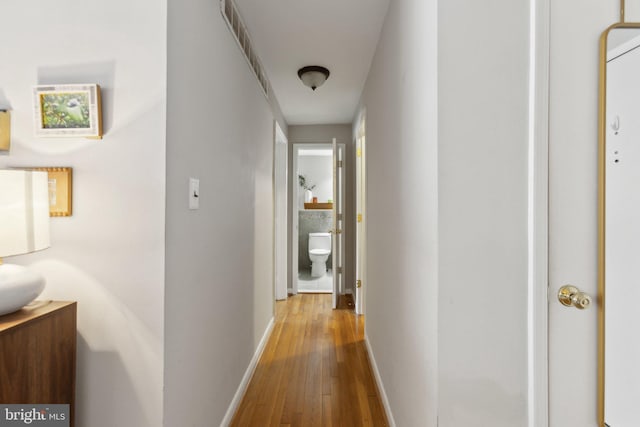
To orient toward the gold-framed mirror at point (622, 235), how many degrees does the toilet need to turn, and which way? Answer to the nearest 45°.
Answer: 0° — it already faces it

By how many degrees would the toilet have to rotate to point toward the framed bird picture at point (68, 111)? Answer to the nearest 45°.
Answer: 0° — it already faces it

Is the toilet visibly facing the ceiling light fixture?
yes

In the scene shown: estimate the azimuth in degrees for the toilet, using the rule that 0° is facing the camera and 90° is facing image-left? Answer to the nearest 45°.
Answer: approximately 0°

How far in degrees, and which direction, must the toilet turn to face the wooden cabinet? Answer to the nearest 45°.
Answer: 0° — it already faces it
